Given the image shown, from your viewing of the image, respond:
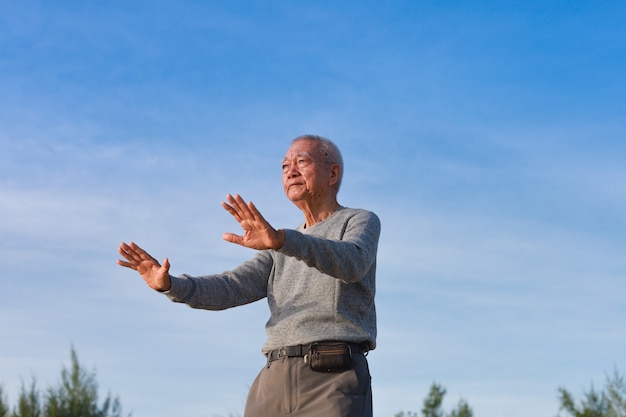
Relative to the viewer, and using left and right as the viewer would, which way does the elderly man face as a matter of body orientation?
facing the viewer and to the left of the viewer
